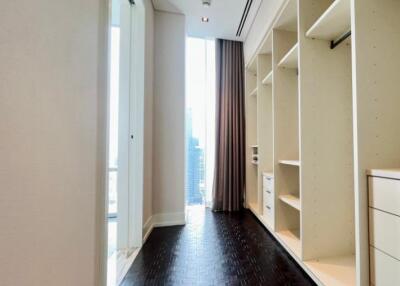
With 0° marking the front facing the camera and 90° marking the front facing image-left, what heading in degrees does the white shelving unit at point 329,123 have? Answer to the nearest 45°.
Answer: approximately 45°

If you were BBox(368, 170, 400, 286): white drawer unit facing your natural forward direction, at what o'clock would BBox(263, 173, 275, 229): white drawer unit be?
BBox(263, 173, 275, 229): white drawer unit is roughly at 3 o'clock from BBox(368, 170, 400, 286): white drawer unit.

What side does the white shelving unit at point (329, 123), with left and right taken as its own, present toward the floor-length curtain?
right

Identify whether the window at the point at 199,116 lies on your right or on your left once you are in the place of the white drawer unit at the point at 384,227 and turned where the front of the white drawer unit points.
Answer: on your right

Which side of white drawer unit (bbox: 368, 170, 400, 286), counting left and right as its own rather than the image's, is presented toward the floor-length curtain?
right
